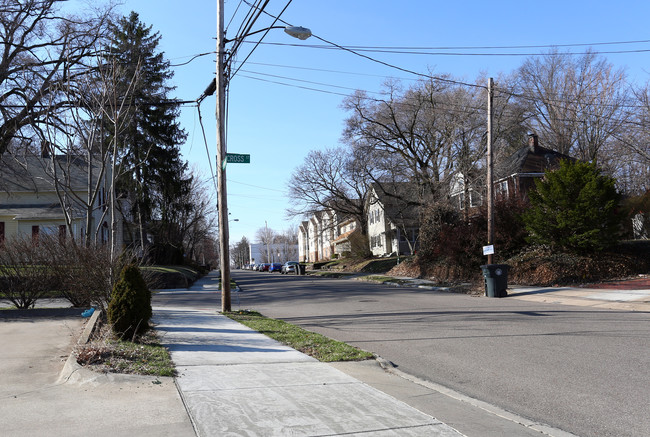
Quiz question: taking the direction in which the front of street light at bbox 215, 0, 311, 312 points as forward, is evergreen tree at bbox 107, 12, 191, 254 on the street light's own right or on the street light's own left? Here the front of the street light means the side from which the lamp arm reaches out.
on the street light's own left

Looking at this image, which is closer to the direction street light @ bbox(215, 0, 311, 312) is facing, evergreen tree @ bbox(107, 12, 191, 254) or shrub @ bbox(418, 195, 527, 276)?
the shrub

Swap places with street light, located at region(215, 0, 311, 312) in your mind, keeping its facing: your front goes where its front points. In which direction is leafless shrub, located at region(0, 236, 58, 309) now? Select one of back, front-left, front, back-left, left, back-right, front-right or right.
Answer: back

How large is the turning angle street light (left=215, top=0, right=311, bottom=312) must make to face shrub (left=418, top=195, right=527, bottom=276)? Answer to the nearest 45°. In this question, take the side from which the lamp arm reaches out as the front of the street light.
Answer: approximately 45° to its left

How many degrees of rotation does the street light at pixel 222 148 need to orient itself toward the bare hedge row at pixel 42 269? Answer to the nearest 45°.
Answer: approximately 180°

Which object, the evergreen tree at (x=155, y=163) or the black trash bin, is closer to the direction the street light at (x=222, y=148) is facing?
the black trash bin

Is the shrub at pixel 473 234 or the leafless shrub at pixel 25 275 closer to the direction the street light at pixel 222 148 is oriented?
the shrub

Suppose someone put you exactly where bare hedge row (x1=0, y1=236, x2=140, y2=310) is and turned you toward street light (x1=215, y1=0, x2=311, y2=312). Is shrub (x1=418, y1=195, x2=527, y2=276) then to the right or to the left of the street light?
left

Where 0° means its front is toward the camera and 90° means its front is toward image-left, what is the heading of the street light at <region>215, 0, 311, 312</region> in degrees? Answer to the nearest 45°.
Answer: approximately 270°
